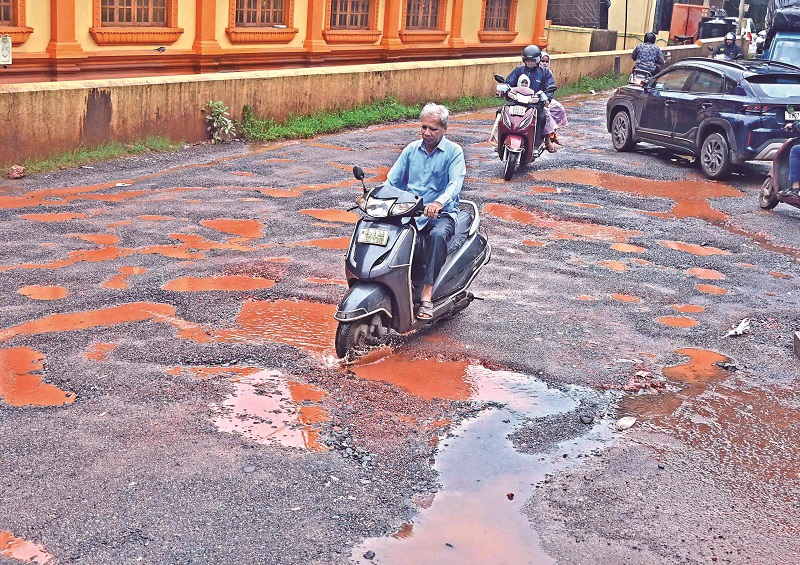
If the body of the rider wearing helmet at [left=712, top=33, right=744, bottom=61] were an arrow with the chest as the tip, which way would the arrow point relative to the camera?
toward the camera

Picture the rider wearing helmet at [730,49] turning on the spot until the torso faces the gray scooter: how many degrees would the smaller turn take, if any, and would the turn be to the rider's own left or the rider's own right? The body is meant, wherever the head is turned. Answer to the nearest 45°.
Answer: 0° — they already face it

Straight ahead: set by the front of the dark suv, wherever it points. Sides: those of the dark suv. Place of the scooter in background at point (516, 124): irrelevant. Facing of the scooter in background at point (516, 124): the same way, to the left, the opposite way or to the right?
to the left

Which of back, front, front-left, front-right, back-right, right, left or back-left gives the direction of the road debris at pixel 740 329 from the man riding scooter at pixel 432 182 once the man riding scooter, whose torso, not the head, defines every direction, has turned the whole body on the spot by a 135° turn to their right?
right

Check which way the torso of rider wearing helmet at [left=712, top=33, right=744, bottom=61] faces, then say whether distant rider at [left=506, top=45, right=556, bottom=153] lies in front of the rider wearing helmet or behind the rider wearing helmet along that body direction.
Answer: in front

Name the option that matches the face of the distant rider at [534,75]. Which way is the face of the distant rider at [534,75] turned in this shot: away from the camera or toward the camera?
toward the camera

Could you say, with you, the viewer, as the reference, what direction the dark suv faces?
facing away from the viewer and to the left of the viewer

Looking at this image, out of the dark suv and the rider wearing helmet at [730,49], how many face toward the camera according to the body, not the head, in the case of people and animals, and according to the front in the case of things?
1

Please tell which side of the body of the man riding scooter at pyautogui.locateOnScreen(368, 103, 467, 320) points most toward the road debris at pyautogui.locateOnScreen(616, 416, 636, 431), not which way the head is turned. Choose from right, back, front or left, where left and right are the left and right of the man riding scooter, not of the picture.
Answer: left

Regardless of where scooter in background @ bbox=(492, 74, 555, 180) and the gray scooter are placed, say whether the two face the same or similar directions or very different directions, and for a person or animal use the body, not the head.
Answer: same or similar directions

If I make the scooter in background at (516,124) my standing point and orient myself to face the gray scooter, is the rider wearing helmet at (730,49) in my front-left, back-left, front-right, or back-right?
back-left

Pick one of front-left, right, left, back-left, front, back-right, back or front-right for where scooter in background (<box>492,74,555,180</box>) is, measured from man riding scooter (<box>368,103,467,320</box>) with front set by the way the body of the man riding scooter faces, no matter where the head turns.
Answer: back-right

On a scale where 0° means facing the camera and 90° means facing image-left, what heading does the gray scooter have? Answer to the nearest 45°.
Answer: approximately 45°

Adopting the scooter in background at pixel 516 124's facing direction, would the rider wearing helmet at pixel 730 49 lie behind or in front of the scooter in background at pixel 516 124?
behind

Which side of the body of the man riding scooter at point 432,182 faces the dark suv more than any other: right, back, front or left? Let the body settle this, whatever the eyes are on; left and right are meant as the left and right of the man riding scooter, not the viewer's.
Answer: back
